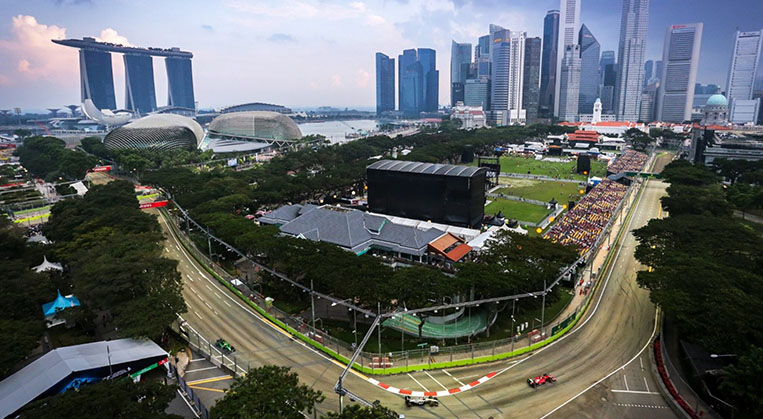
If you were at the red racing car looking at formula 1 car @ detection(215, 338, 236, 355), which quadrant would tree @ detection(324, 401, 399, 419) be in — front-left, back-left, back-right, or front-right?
front-left

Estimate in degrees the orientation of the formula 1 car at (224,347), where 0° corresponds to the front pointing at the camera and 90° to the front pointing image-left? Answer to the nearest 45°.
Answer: approximately 315°

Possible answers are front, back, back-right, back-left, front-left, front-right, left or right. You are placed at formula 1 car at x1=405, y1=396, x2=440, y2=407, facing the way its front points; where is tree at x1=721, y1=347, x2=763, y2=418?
front

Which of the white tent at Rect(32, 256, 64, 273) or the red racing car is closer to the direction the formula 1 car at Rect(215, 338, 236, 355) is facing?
the red racing car

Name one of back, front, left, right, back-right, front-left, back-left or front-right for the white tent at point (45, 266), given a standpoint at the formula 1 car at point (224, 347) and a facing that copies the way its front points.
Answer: back

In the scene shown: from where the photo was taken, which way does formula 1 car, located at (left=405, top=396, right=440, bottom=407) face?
to the viewer's right

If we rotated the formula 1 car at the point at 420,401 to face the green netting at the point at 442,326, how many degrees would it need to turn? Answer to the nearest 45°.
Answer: approximately 90° to its left

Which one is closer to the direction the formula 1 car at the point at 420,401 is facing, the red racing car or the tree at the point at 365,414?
the red racing car

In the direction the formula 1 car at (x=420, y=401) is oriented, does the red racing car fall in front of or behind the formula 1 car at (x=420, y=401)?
in front

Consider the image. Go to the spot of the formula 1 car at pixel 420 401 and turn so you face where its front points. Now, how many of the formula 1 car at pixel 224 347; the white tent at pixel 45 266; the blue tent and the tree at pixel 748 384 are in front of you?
1

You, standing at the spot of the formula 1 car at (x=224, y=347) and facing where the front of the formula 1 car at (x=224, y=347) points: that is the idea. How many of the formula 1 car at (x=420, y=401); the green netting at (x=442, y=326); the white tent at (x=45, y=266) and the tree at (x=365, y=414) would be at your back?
1

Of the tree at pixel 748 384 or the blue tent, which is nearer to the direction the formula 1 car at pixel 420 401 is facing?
the tree

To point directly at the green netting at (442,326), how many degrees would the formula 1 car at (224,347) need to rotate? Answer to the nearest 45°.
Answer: approximately 45° to its left

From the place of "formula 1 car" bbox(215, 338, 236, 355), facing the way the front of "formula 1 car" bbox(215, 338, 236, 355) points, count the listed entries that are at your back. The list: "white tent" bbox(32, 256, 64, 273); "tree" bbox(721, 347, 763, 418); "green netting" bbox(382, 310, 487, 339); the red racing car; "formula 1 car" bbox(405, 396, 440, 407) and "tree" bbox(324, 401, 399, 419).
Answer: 1
